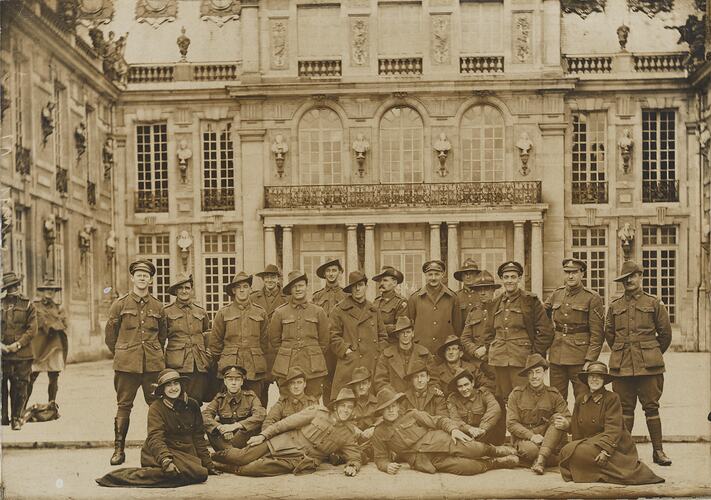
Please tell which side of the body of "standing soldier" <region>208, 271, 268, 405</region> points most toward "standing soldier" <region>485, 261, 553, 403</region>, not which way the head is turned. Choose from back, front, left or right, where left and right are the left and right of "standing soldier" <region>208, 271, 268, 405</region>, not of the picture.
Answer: left

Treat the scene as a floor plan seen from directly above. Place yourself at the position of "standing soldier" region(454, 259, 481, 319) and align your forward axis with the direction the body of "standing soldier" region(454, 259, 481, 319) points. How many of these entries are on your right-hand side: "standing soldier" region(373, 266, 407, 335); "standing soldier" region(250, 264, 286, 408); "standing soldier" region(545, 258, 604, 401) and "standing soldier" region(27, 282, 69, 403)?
3

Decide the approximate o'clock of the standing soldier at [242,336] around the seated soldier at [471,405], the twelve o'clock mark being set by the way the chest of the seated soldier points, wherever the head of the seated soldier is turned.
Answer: The standing soldier is roughly at 3 o'clock from the seated soldier.

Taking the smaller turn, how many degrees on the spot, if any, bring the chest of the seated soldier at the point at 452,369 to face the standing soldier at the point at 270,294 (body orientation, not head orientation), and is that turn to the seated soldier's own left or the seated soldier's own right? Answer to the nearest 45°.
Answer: approximately 90° to the seated soldier's own right

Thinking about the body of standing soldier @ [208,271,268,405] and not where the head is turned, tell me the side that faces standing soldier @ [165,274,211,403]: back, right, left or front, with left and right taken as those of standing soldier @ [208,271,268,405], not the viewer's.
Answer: right

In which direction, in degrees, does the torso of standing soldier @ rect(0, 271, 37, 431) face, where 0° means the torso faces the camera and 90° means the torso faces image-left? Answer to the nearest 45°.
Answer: approximately 0°

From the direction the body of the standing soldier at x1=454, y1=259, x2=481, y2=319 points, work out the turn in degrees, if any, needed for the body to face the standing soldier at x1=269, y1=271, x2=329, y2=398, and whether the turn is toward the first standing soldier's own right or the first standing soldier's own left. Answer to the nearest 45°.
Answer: approximately 90° to the first standing soldier's own right
